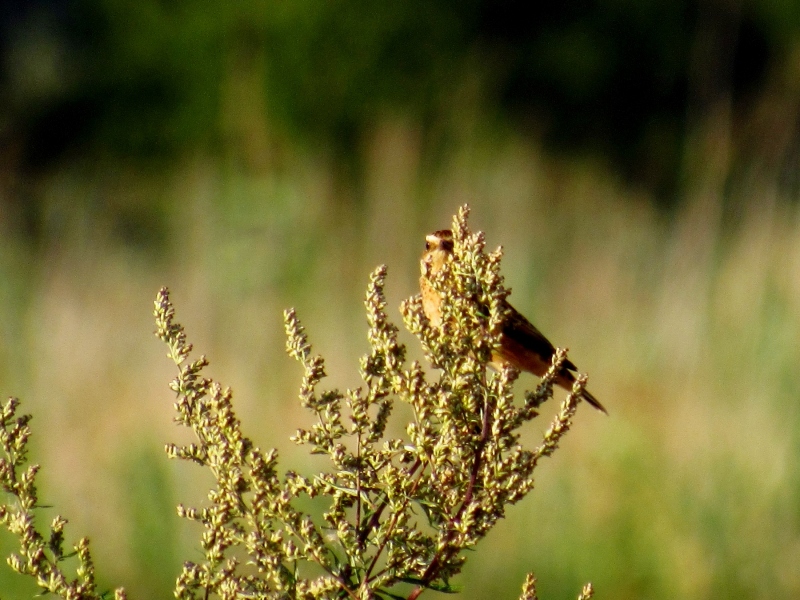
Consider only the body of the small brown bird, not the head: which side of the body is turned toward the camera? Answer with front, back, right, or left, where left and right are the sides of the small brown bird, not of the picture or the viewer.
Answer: left
